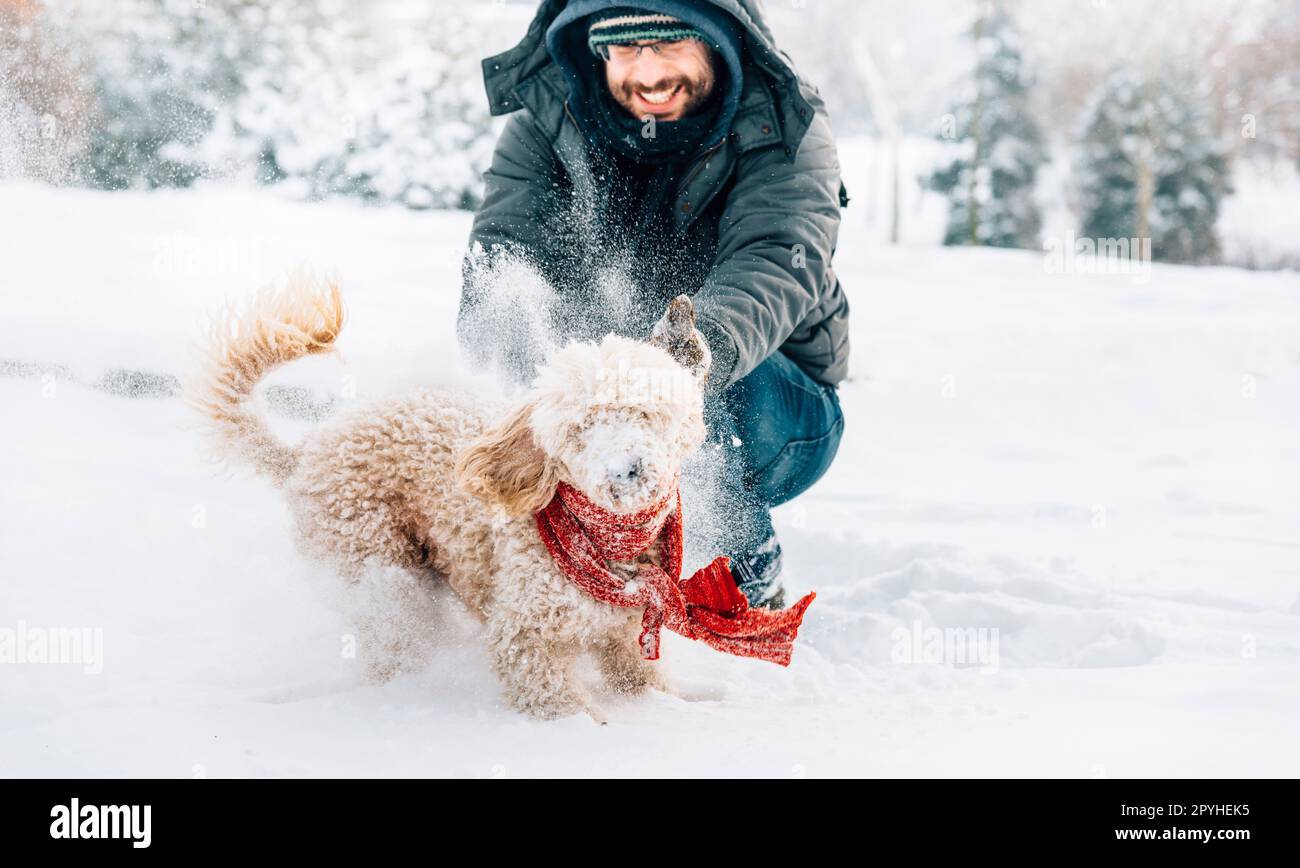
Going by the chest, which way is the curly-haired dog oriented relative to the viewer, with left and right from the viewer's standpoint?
facing the viewer and to the right of the viewer

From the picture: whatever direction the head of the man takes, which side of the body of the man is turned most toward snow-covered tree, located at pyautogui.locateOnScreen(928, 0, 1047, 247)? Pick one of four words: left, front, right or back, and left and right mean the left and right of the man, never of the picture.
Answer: back

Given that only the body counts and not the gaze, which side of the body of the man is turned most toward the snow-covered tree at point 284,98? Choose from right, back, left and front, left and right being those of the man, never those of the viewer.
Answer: back

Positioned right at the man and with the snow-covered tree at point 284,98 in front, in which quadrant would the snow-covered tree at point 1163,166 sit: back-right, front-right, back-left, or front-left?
front-right

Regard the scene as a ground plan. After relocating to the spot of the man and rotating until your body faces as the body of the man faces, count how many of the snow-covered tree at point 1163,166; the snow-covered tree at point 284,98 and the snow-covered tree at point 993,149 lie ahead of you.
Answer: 0

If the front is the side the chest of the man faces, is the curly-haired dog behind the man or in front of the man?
in front

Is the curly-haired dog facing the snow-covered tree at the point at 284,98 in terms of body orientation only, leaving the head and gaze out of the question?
no

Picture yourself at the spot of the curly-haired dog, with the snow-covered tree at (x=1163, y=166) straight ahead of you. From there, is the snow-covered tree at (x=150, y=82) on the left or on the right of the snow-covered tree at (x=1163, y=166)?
left

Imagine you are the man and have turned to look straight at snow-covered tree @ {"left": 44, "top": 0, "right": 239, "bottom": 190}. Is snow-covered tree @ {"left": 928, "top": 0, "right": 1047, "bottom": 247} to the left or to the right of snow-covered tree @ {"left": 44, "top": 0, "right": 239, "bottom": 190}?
right

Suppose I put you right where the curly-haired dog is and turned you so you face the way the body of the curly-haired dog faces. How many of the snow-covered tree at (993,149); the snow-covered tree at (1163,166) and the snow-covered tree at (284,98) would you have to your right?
0

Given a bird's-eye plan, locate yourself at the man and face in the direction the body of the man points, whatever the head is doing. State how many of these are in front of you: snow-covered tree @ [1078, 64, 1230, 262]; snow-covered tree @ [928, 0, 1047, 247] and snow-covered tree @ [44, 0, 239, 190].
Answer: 0

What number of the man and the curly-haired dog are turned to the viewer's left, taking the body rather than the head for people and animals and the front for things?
0

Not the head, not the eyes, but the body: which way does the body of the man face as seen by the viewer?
toward the camera

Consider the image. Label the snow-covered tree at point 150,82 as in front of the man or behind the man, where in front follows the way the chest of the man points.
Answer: behind

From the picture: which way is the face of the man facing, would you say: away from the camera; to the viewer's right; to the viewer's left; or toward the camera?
toward the camera

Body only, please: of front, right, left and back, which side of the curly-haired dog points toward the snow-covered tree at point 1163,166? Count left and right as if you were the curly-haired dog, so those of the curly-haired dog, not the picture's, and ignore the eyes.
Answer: left
